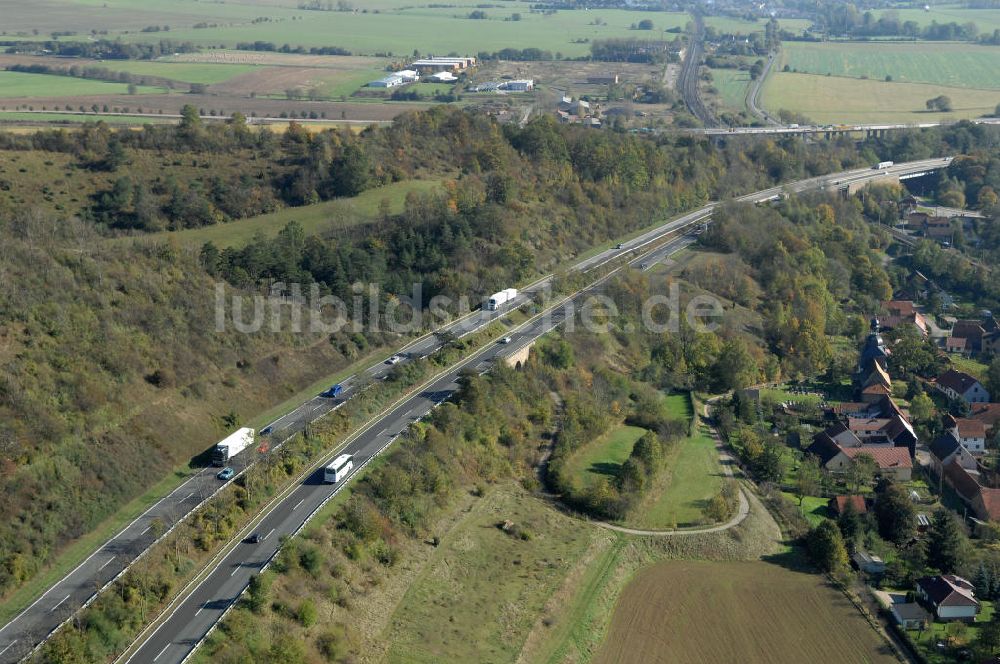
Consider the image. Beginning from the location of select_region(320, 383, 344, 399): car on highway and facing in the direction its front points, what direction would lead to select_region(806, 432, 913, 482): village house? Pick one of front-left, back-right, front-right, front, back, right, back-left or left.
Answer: back-left

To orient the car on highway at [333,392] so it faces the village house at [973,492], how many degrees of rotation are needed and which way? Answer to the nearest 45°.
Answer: approximately 135° to its left

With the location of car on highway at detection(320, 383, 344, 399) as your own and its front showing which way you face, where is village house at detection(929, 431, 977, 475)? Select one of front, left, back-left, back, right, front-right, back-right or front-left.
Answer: back-left

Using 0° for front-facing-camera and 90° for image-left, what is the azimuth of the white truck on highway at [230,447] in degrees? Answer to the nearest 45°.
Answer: approximately 45°

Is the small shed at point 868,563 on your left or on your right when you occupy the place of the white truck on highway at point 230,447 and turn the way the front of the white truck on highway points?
on your left

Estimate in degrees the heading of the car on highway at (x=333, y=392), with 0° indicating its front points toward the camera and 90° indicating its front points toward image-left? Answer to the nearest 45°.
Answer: approximately 45°

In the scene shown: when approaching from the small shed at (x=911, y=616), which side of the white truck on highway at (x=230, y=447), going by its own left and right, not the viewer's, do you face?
left

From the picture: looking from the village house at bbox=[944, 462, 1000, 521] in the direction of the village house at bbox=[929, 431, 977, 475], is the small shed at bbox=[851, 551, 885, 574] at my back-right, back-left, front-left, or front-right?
back-left

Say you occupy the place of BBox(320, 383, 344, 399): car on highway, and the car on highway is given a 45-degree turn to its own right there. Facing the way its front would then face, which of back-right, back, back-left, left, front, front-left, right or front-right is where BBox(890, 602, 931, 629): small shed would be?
back-left

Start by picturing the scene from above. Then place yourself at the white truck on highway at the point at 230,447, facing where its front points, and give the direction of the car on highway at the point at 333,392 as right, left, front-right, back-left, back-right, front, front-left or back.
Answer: back

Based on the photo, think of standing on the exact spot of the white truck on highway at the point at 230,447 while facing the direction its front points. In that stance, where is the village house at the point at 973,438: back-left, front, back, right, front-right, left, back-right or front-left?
back-left

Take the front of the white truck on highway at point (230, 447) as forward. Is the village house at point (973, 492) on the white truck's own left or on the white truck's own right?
on the white truck's own left

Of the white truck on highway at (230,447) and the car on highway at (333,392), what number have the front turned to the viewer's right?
0
